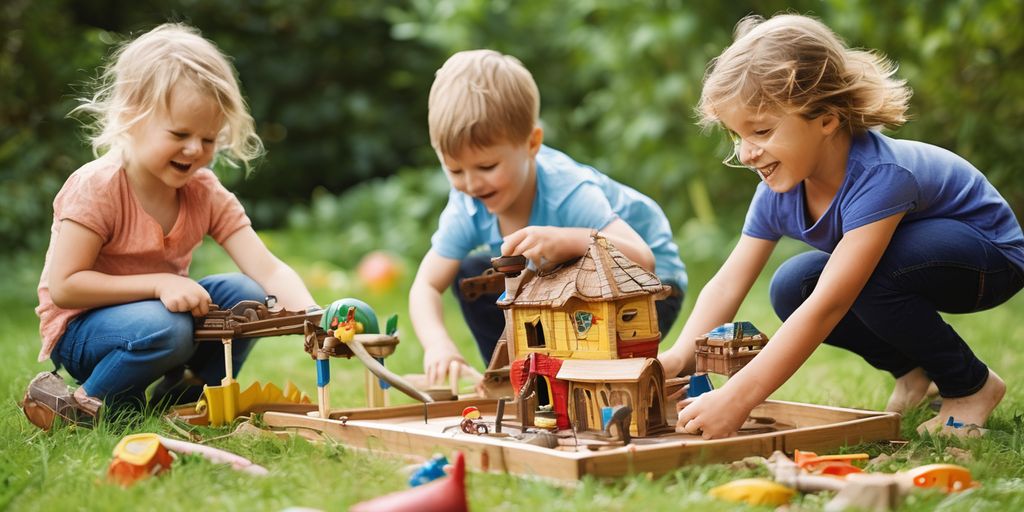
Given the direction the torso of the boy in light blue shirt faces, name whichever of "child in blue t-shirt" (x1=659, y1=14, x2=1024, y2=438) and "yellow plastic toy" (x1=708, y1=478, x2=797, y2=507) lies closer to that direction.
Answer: the yellow plastic toy

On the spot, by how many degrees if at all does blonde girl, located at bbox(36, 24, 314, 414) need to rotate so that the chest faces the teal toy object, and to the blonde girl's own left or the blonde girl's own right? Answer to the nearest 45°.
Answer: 0° — they already face it

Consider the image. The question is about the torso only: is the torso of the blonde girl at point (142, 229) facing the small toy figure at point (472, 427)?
yes

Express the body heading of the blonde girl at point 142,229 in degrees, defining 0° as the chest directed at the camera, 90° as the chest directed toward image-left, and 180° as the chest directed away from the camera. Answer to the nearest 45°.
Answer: approximately 315°

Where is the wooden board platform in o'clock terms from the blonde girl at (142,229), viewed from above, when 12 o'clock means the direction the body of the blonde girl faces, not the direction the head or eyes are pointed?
The wooden board platform is roughly at 12 o'clock from the blonde girl.

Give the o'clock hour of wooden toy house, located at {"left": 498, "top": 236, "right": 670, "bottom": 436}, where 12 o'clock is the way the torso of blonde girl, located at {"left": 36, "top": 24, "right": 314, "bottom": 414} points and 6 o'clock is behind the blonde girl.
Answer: The wooden toy house is roughly at 12 o'clock from the blonde girl.

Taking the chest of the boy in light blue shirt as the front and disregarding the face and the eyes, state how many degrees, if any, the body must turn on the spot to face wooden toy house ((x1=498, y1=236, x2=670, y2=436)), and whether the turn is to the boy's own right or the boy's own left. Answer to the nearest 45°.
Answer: approximately 45° to the boy's own left

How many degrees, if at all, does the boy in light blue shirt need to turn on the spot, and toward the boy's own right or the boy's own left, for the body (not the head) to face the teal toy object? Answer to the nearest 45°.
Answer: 0° — they already face it

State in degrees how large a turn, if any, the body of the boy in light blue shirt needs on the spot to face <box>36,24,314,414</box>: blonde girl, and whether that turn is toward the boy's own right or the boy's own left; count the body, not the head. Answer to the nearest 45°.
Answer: approximately 45° to the boy's own right
